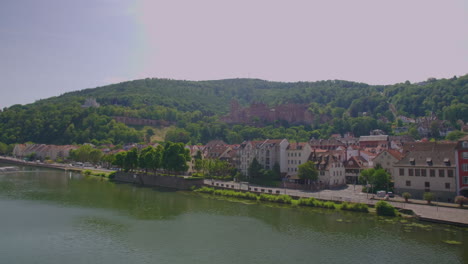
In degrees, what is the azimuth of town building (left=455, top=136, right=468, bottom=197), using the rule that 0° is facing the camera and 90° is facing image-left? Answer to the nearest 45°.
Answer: approximately 0°

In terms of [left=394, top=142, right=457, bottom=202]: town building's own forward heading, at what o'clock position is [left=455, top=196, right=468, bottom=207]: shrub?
The shrub is roughly at 11 o'clock from the town building.

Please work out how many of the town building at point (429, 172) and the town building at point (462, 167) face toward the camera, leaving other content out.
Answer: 2

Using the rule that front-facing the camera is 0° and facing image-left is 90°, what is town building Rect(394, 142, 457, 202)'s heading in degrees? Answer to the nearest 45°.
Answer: approximately 0°

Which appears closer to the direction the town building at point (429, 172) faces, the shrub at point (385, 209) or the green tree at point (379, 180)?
the shrub

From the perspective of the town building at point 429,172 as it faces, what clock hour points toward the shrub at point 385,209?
The shrub is roughly at 1 o'clock from the town building.

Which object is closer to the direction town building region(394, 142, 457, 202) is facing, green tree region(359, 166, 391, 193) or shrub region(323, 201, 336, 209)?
the shrub
